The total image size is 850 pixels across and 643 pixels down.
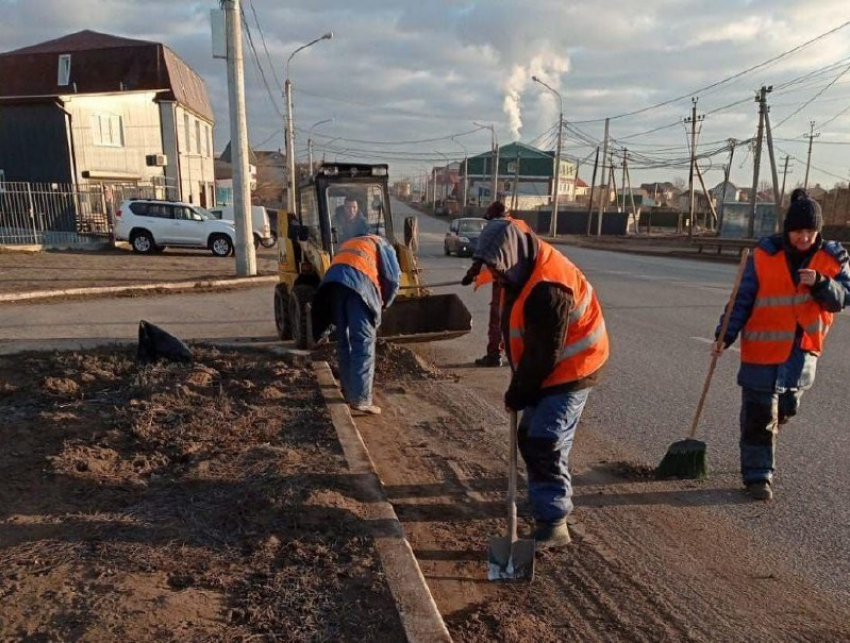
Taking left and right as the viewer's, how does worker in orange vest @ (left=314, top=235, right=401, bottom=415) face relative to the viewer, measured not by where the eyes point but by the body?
facing away from the viewer and to the right of the viewer

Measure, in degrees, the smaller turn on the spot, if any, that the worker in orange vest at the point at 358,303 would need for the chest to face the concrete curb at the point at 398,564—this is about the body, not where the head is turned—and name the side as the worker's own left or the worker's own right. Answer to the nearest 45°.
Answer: approximately 135° to the worker's own right

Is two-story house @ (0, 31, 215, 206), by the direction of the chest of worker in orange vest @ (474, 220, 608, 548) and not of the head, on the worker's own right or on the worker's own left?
on the worker's own right

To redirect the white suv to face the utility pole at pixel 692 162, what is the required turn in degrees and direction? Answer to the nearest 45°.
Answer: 0° — it already faces it

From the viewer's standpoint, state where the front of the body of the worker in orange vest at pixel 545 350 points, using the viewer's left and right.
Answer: facing to the left of the viewer

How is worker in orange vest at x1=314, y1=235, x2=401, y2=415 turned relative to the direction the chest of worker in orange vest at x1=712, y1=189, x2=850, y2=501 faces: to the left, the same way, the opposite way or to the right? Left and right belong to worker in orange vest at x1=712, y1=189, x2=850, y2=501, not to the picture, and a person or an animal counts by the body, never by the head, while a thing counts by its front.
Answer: the opposite way

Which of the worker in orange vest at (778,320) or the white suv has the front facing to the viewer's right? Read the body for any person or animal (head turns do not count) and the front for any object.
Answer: the white suv

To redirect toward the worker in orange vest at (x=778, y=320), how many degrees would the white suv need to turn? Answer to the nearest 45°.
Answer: approximately 90° to its right

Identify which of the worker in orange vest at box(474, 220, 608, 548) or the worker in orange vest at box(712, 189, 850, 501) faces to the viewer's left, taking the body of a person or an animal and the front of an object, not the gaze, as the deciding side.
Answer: the worker in orange vest at box(474, 220, 608, 548)

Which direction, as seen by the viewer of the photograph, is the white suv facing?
facing to the right of the viewer

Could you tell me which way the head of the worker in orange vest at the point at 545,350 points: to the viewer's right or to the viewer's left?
to the viewer's left
